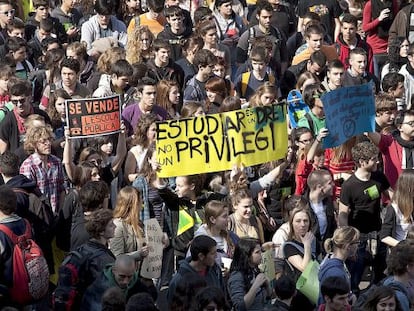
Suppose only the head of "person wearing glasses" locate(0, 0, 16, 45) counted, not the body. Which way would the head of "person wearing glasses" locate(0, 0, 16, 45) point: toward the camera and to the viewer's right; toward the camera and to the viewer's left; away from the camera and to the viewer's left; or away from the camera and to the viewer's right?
toward the camera and to the viewer's right

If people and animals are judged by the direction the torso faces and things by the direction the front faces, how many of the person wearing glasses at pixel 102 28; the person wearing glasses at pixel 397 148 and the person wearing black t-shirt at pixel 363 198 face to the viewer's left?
0

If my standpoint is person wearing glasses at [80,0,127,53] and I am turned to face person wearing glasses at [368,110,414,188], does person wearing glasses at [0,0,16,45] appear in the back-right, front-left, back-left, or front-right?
back-right

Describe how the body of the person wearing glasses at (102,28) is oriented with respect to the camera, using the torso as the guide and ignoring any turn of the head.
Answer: toward the camera

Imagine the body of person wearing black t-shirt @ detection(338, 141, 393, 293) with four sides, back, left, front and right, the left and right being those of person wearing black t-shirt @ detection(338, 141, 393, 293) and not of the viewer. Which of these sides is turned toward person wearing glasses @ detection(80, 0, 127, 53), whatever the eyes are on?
back

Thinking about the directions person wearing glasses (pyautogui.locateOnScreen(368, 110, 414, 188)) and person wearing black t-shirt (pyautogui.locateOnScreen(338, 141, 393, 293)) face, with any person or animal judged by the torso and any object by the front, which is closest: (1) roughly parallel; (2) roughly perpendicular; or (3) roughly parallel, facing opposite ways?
roughly parallel

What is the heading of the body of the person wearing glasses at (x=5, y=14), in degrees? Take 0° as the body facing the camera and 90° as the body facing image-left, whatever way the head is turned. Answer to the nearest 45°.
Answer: approximately 315°

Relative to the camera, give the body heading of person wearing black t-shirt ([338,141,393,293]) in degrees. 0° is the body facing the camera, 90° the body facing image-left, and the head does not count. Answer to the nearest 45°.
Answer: approximately 315°

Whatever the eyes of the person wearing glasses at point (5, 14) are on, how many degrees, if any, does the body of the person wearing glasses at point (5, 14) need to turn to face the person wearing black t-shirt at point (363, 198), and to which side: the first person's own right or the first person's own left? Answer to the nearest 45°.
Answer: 0° — they already face them
